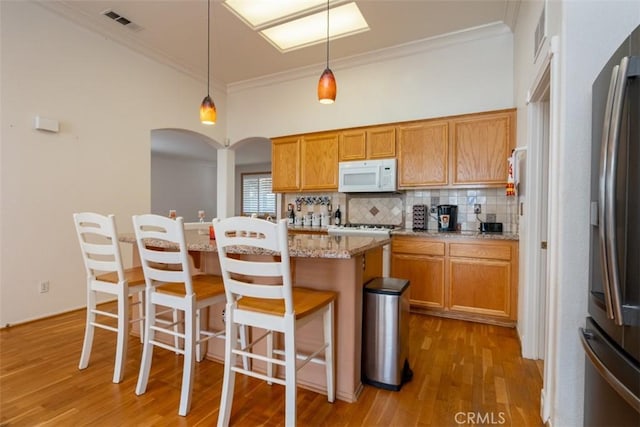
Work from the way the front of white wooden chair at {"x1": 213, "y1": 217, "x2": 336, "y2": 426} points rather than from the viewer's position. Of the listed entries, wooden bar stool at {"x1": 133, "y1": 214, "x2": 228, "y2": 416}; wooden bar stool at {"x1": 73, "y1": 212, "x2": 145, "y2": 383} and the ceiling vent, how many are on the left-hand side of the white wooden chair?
3

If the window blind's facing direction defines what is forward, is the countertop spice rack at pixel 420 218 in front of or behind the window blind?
in front

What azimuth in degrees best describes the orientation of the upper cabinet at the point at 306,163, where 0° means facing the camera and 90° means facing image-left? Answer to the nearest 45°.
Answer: approximately 45°

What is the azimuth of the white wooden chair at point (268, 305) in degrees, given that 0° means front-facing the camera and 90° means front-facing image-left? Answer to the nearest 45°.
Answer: approximately 225°

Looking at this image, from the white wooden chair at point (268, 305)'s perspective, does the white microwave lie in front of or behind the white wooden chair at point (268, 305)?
in front

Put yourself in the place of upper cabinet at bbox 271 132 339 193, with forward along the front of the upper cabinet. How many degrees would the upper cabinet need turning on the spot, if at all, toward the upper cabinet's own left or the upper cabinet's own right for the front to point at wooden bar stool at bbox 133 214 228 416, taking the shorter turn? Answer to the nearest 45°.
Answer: approximately 45° to the upper cabinet's own left

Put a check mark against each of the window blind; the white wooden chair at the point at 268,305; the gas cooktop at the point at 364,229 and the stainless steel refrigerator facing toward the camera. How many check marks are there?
2

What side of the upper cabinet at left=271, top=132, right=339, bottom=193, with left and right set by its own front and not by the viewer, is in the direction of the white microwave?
left

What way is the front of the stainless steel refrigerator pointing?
to the viewer's left

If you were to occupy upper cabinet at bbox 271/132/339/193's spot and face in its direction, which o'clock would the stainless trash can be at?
The stainless trash can is roughly at 10 o'clock from the upper cabinet.

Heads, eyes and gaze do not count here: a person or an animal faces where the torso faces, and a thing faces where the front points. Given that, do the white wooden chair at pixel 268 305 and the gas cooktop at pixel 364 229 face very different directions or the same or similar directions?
very different directions

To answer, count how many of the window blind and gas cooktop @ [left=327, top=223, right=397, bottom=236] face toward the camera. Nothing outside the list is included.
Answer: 2

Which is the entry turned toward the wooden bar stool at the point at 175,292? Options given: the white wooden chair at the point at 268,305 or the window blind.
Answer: the window blind
